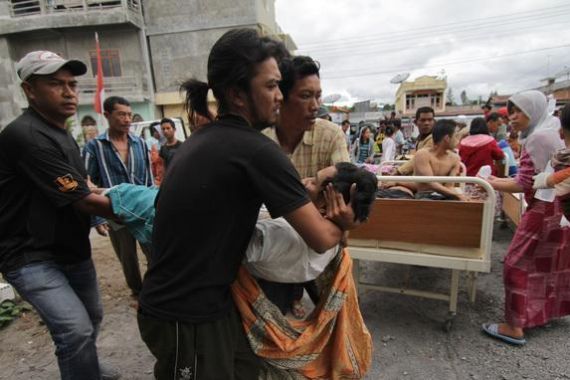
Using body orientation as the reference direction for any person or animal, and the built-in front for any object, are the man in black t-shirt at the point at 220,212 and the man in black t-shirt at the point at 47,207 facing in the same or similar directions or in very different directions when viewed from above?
same or similar directions

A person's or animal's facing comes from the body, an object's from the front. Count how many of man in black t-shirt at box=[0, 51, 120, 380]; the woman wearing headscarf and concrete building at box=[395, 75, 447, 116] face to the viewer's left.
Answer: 1

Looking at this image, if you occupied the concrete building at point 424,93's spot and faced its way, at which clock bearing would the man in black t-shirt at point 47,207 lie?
The man in black t-shirt is roughly at 12 o'clock from the concrete building.

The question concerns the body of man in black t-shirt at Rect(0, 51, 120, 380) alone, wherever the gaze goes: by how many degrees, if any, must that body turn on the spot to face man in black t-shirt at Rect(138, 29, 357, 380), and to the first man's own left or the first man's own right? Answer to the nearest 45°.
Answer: approximately 45° to the first man's own right

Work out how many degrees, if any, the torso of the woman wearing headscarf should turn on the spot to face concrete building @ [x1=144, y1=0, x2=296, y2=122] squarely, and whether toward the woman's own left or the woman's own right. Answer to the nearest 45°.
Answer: approximately 45° to the woman's own right

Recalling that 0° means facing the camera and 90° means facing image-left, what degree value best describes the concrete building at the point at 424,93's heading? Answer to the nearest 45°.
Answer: approximately 0°

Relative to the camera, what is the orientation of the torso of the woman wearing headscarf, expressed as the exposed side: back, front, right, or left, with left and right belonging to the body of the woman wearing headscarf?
left

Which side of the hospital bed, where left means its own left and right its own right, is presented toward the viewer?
front

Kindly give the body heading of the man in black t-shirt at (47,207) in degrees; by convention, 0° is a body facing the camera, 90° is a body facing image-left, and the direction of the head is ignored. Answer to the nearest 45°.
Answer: approximately 270°

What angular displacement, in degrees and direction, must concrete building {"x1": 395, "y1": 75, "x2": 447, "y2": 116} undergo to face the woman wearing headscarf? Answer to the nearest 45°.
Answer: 0° — it already faces them

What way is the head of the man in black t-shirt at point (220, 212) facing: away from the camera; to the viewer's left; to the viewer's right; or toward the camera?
to the viewer's right

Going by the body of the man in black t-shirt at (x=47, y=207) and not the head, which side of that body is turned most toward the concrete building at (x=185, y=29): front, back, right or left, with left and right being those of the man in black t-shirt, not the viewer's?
left

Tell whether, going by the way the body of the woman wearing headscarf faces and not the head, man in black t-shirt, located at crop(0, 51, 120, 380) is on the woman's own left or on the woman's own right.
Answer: on the woman's own left

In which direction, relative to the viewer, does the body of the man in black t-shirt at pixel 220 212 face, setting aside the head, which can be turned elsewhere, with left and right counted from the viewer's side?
facing to the right of the viewer
